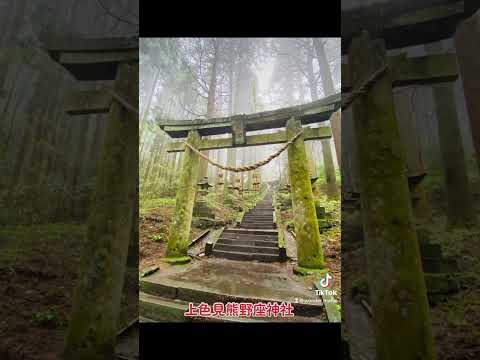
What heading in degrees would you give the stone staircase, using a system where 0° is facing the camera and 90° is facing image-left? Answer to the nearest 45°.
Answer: approximately 0°
